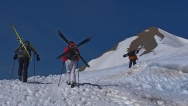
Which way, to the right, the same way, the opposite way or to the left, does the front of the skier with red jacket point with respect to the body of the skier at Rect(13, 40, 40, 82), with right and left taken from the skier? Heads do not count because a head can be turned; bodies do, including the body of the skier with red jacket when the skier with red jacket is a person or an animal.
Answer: the same way

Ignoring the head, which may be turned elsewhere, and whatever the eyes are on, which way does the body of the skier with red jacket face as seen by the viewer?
away from the camera

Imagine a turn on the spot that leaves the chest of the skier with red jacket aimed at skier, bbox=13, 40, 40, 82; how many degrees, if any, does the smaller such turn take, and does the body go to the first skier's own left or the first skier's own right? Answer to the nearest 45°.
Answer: approximately 45° to the first skier's own left

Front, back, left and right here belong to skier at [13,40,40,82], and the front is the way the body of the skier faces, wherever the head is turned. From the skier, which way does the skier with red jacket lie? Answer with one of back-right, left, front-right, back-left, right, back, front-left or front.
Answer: back-right

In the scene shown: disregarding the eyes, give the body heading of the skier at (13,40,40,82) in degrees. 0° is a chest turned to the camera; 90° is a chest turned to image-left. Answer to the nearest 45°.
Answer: approximately 180°

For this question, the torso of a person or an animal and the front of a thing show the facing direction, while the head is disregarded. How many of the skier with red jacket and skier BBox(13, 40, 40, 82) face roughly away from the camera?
2
